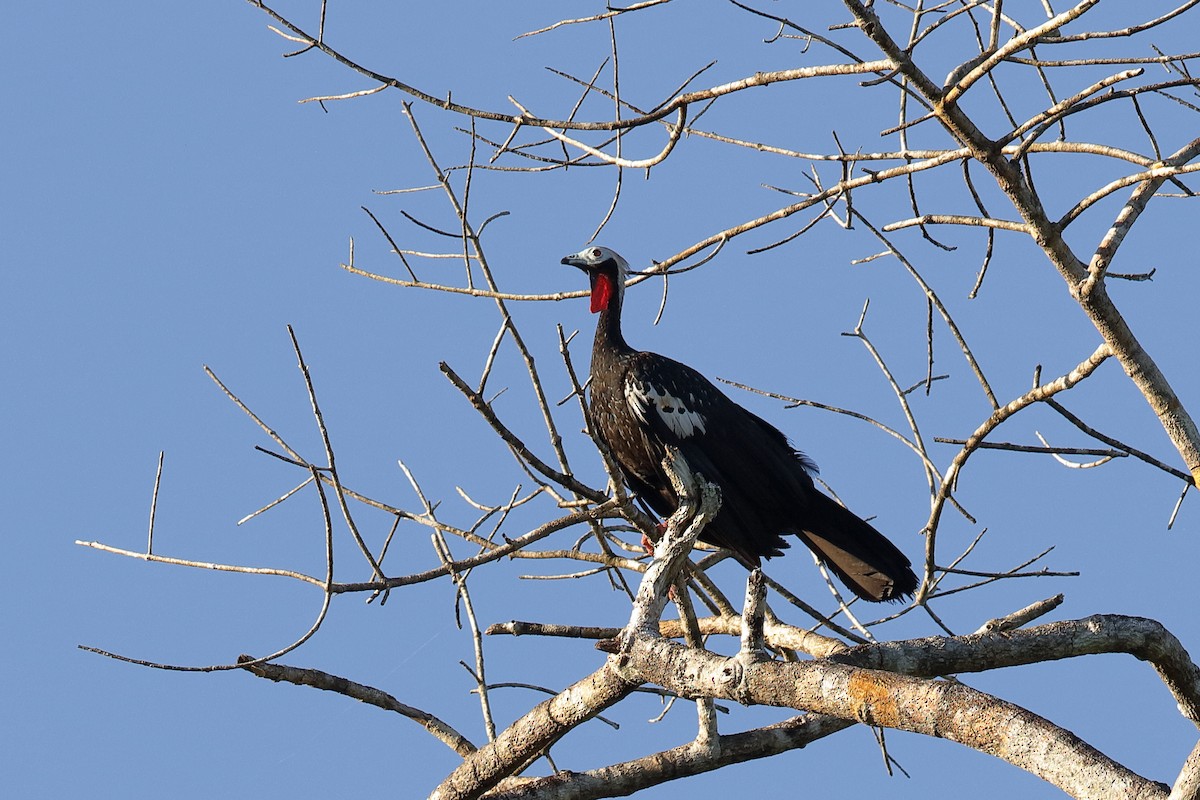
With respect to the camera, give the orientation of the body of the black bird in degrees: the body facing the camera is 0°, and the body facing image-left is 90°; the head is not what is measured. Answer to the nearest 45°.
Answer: approximately 90°
